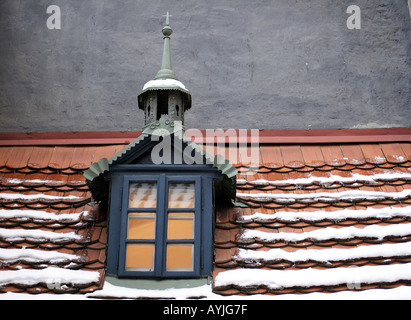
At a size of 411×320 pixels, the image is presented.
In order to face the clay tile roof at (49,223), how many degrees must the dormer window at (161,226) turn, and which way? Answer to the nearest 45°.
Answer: approximately 135° to its right

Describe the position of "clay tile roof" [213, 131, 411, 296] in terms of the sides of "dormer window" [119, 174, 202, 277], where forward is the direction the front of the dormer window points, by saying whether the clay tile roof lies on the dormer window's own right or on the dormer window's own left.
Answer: on the dormer window's own left

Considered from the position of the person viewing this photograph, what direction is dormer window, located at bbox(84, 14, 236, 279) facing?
facing the viewer
